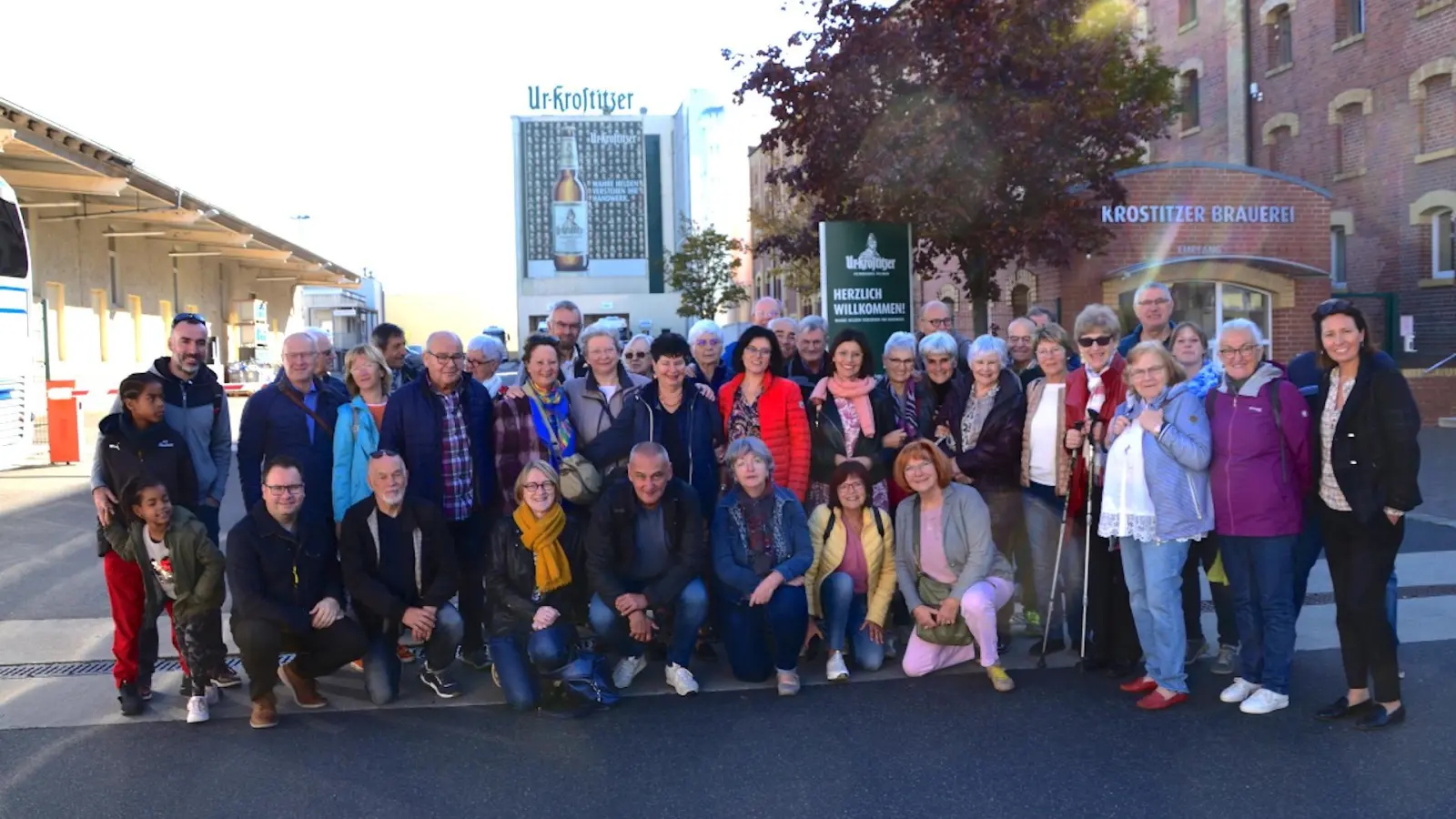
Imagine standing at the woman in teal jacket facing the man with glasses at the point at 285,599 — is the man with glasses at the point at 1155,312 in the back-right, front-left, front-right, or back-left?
back-left

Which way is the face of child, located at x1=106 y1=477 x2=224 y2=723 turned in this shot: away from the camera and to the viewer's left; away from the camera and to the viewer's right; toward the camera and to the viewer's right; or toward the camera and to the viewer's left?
toward the camera and to the viewer's right

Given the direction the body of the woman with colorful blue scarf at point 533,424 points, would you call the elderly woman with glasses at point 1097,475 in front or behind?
in front

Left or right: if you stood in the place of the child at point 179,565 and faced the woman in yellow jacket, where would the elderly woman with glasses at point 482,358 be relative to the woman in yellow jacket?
left

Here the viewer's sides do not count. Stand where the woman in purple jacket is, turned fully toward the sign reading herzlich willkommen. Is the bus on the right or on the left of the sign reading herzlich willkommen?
left
